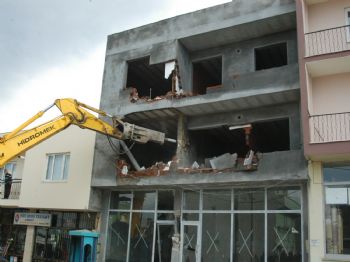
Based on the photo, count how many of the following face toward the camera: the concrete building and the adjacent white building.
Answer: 2

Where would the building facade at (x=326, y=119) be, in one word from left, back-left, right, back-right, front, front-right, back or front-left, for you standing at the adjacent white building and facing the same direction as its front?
front-left

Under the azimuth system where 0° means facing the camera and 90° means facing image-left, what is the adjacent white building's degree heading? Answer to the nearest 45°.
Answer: approximately 0°

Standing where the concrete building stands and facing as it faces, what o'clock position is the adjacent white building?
The adjacent white building is roughly at 4 o'clock from the concrete building.

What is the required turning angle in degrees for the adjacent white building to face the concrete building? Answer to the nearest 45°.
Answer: approximately 45° to its left

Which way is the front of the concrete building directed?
toward the camera
